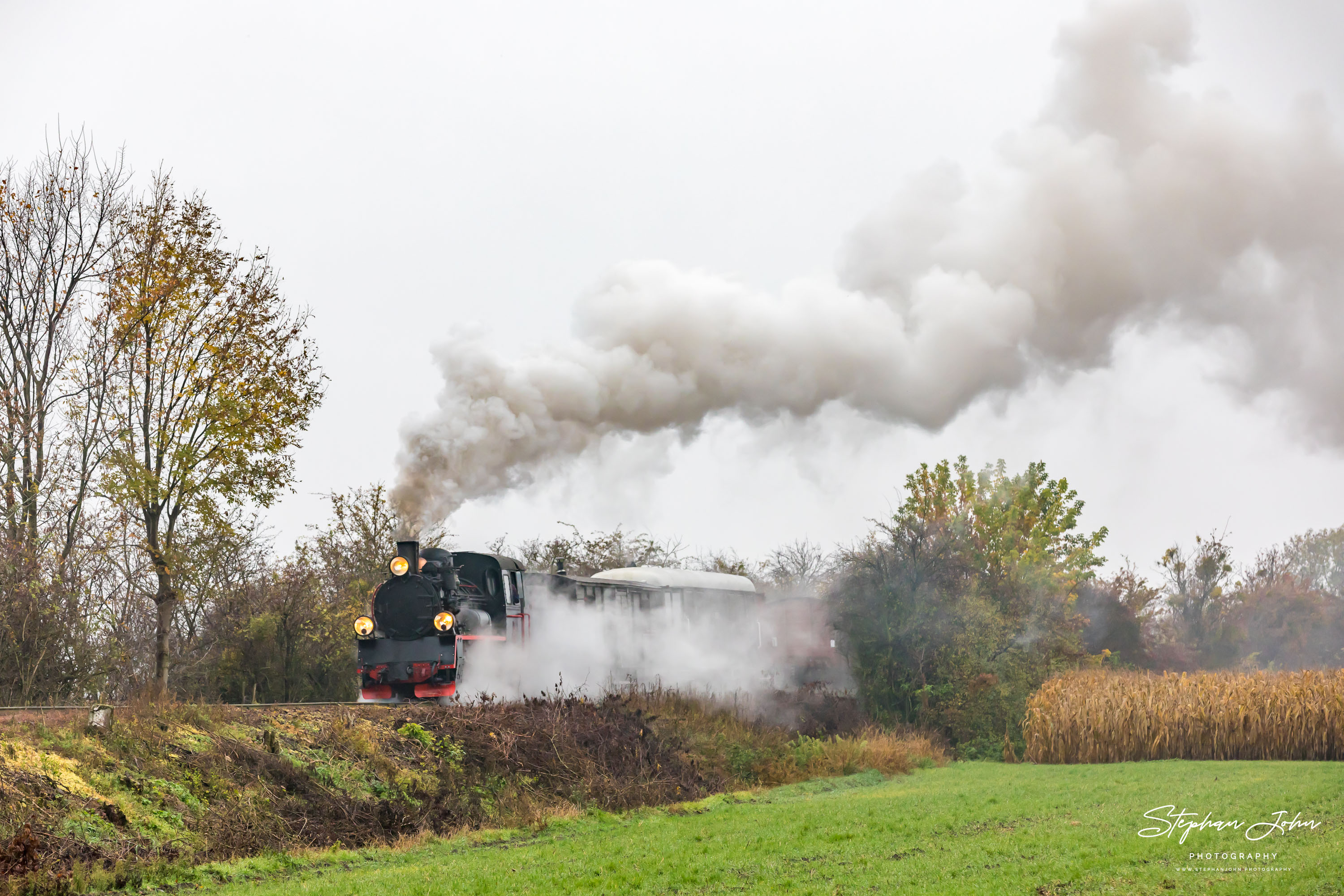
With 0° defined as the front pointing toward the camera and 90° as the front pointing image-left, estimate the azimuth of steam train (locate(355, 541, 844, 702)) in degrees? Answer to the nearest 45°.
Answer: approximately 45°

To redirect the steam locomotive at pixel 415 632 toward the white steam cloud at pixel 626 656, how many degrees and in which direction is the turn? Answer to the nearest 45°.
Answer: approximately 180°

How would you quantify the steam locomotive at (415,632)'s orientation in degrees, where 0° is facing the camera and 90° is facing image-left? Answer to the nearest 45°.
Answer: approximately 45°
